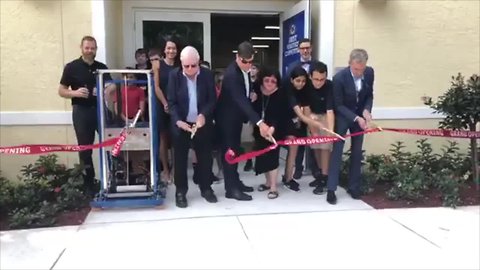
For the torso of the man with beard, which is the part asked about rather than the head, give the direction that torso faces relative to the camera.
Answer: toward the camera

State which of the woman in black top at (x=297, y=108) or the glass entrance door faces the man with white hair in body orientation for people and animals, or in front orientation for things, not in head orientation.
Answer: the glass entrance door

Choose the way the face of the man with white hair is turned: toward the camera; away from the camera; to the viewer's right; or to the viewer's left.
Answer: toward the camera

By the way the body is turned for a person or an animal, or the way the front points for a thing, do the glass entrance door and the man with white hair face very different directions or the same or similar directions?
same or similar directions

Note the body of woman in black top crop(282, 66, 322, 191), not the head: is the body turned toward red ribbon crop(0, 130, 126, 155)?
no

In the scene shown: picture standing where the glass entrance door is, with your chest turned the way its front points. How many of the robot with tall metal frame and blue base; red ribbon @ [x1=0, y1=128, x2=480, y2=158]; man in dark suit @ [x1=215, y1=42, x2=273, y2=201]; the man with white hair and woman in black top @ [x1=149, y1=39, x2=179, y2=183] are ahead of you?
5

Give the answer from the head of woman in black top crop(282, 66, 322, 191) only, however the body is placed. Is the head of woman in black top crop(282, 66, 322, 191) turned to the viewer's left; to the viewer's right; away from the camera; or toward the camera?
toward the camera

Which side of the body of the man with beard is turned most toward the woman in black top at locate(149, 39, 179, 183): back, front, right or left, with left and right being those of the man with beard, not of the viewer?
left

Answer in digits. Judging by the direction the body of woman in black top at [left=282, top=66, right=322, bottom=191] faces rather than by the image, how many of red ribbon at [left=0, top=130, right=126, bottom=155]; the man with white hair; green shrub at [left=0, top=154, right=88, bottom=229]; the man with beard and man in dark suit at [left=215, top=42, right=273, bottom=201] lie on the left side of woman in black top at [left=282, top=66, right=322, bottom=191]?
0

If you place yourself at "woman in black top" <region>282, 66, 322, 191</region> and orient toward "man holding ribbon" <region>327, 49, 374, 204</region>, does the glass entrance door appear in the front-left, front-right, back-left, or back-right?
back-left

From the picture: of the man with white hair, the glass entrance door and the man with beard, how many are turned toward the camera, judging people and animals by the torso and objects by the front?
3

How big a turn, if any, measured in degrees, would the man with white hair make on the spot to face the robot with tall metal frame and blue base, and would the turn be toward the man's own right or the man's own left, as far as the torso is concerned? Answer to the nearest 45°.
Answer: approximately 90° to the man's own right

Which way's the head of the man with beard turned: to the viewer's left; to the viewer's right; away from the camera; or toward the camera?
toward the camera

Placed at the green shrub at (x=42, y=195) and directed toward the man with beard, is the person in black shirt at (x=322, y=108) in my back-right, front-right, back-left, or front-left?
front-right

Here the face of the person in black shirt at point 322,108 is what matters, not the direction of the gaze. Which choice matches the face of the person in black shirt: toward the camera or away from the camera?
toward the camera

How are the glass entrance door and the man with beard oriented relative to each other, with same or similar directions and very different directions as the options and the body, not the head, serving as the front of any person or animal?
same or similar directions

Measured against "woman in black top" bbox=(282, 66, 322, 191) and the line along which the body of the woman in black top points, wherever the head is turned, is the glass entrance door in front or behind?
behind

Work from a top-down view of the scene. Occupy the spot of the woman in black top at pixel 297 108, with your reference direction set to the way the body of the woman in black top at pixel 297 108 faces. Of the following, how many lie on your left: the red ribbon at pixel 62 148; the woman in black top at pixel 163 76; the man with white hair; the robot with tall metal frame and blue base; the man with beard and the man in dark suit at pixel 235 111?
0

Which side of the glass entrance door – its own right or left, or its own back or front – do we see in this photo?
front

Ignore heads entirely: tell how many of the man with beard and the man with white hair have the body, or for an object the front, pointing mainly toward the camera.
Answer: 2

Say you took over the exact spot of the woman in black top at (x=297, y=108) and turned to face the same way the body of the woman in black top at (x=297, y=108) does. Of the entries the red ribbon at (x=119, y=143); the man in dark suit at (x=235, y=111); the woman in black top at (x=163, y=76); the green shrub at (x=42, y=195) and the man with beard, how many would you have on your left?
0

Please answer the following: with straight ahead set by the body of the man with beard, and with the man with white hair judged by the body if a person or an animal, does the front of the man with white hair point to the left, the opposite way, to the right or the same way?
the same way

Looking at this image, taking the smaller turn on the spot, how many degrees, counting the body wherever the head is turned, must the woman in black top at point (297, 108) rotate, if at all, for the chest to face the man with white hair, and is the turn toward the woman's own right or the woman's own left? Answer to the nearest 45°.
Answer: approximately 90° to the woman's own right
